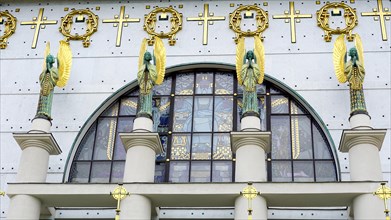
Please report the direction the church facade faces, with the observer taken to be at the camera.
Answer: facing the viewer

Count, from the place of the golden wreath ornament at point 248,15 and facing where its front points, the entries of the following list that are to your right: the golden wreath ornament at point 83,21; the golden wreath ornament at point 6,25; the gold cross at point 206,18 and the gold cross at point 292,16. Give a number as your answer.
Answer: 3

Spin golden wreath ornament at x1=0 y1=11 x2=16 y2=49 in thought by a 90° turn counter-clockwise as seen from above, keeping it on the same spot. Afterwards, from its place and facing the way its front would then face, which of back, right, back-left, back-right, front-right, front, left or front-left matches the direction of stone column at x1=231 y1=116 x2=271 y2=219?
front-right

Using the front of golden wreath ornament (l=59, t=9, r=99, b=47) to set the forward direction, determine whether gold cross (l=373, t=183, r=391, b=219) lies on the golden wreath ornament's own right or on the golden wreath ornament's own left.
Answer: on the golden wreath ornament's own left

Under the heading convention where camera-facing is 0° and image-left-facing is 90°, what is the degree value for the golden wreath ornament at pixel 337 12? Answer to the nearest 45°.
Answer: approximately 0°

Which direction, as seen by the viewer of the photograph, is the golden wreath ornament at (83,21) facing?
facing the viewer

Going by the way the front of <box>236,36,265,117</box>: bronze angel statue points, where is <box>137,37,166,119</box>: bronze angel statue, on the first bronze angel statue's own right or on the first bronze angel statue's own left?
on the first bronze angel statue's own right

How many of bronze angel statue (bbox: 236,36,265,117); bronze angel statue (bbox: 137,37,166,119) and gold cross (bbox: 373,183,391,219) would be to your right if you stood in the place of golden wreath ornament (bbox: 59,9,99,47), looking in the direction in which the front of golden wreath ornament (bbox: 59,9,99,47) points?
0

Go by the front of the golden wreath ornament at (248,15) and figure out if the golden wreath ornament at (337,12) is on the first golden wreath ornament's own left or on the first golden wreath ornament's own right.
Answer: on the first golden wreath ornament's own left

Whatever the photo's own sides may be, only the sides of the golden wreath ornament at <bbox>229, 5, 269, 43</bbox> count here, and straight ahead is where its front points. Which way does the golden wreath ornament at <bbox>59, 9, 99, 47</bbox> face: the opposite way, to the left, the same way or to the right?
the same way

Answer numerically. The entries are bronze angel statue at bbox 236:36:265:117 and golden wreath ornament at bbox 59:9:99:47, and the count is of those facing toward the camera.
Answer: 2

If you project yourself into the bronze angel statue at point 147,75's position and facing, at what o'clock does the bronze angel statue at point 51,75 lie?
the bronze angel statue at point 51,75 is roughly at 2 o'clock from the bronze angel statue at point 147,75.

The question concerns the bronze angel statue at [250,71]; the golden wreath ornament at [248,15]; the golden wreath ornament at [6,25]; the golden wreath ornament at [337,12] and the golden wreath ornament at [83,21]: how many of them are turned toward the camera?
5

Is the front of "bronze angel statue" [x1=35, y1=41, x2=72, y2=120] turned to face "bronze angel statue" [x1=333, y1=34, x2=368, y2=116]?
no

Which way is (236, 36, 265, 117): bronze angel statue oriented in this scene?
toward the camera
